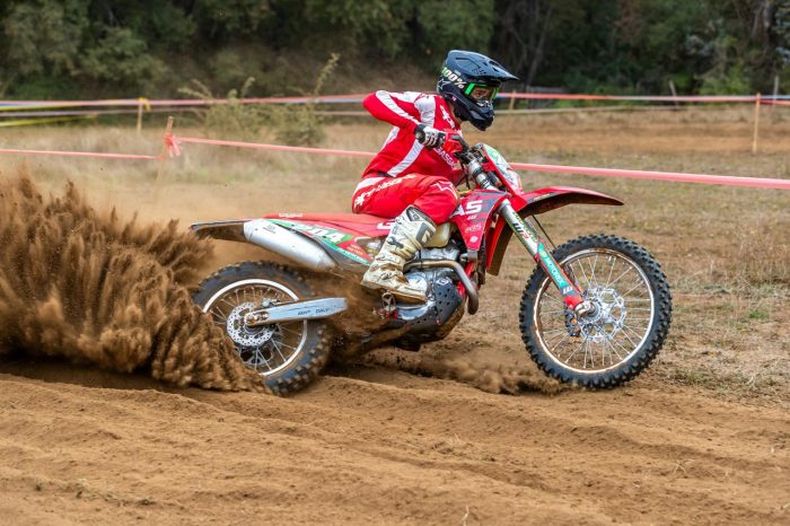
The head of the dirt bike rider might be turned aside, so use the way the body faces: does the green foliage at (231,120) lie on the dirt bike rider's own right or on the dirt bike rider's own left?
on the dirt bike rider's own left

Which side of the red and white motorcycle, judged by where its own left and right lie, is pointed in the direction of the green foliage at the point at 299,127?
left

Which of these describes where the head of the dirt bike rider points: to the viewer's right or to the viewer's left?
to the viewer's right

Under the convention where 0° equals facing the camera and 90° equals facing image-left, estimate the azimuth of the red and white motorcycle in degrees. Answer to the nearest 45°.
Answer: approximately 270°

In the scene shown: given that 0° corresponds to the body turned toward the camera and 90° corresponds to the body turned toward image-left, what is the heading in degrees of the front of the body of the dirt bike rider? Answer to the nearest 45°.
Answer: approximately 270°
